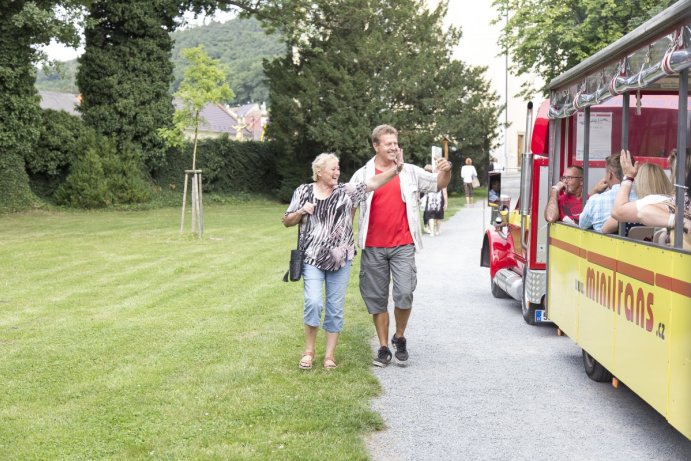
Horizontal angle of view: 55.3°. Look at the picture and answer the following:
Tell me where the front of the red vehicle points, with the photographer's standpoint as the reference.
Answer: facing away from the viewer and to the left of the viewer

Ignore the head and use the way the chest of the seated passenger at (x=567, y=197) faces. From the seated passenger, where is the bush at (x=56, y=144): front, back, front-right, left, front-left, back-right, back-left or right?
right

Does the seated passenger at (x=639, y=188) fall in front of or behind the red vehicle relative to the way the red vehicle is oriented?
behind

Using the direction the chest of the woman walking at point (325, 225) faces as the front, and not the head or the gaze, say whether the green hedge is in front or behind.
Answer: behind

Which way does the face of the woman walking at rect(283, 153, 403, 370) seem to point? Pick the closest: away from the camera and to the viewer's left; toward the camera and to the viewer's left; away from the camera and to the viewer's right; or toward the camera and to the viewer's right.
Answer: toward the camera and to the viewer's right

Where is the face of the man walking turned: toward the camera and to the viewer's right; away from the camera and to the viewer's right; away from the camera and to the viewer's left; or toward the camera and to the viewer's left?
toward the camera and to the viewer's right

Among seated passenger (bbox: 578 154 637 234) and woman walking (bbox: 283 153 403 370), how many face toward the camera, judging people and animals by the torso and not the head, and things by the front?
1

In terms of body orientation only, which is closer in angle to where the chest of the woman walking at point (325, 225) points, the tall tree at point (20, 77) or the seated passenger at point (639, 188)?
the seated passenger

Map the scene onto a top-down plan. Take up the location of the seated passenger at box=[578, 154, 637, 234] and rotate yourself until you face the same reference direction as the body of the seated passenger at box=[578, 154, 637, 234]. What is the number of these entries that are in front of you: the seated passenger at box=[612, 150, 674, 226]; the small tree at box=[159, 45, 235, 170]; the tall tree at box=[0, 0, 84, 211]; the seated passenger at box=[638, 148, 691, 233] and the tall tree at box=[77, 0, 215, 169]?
3

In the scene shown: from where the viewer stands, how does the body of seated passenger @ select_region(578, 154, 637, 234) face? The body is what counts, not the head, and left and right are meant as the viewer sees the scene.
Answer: facing away from the viewer and to the left of the viewer

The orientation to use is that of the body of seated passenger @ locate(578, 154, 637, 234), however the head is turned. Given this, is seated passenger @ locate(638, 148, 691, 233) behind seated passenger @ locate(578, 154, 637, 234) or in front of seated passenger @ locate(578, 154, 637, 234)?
behind
